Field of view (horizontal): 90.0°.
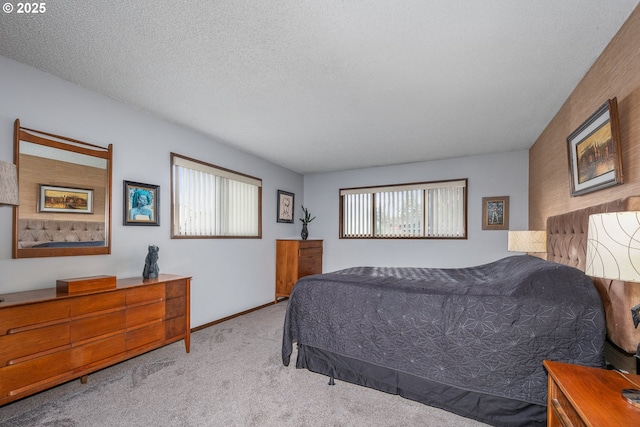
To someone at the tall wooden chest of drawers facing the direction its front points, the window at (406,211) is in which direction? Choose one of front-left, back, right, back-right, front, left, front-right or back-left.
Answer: front-left

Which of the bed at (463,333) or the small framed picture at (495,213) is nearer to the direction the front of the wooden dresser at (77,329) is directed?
the bed

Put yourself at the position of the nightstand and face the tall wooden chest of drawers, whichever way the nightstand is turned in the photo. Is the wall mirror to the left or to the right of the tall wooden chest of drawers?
left

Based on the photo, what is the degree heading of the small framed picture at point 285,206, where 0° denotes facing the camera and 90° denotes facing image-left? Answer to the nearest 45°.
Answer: approximately 315°

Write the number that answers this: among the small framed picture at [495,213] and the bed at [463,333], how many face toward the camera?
1

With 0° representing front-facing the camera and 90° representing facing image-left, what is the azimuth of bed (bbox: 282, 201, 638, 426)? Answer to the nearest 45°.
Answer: approximately 90°

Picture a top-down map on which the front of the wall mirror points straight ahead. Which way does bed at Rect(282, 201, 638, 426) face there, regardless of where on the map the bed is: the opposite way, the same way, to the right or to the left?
the opposite way

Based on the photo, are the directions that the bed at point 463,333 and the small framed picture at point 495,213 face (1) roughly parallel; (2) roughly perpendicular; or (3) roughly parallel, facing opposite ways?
roughly perpendicular

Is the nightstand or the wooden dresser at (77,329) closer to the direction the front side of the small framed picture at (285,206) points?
the nightstand

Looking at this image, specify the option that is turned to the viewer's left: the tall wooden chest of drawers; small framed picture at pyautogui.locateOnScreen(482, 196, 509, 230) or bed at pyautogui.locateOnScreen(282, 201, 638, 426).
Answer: the bed
